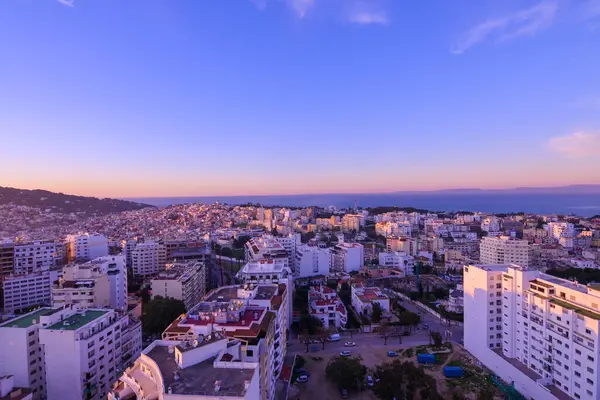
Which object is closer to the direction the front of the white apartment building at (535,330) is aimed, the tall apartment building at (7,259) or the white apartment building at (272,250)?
the tall apartment building

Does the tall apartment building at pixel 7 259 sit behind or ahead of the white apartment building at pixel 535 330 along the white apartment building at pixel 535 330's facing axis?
ahead

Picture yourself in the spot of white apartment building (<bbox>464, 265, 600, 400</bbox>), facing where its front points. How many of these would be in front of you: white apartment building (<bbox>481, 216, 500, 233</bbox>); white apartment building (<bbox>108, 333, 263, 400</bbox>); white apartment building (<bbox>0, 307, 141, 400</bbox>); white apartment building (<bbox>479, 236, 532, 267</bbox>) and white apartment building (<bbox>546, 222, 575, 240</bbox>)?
2

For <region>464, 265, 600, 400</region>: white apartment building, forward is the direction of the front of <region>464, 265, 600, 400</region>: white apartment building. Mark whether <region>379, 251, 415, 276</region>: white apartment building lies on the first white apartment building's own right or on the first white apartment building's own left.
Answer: on the first white apartment building's own right

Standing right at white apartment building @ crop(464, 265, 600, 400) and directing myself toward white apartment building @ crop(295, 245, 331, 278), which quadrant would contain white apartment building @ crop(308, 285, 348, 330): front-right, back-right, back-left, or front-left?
front-left

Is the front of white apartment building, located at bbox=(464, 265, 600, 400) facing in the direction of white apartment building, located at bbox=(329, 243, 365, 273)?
no

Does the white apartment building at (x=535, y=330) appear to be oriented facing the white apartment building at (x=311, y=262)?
no

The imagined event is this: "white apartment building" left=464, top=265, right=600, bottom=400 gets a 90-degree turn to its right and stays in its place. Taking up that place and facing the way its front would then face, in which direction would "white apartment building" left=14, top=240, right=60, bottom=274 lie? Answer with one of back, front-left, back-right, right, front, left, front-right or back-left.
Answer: front-left

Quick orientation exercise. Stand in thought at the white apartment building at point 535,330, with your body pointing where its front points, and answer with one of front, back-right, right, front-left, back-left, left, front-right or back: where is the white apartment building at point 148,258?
front-right

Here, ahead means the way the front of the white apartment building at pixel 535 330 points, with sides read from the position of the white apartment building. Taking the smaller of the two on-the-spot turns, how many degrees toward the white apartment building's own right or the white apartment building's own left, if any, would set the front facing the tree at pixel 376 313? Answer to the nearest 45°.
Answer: approximately 90° to the white apartment building's own right

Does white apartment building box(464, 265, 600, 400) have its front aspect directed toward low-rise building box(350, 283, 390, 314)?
no

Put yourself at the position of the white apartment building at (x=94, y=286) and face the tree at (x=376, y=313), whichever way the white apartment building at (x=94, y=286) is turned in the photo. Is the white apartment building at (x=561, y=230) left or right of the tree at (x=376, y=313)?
left

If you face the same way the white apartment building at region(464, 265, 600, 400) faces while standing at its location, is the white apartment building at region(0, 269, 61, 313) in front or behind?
in front

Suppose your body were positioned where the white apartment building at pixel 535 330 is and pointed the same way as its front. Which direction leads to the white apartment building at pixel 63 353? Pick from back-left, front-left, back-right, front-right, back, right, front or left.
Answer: front

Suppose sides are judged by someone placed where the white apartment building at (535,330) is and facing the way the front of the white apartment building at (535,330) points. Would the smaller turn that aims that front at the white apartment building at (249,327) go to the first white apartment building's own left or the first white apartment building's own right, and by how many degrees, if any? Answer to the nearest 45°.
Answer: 0° — it already faces it

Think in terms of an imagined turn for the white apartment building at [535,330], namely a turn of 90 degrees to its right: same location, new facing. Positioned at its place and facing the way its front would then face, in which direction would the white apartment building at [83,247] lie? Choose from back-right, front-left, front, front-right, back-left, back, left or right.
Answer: front-left

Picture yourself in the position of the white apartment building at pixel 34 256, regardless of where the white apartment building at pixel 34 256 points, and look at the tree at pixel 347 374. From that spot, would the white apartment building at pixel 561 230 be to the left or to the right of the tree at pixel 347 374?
left

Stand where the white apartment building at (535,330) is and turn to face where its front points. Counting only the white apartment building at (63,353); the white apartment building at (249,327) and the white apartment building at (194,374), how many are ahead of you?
3

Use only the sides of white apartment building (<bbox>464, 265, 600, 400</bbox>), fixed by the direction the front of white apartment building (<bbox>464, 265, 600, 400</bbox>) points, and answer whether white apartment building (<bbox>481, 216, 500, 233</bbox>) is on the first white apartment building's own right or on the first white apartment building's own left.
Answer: on the first white apartment building's own right

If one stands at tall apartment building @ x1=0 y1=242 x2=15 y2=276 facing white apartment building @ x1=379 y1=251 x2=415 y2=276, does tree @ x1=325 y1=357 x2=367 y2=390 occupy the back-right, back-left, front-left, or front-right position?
front-right

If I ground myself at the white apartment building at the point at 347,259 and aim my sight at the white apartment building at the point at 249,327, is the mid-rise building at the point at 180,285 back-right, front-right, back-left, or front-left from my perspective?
front-right

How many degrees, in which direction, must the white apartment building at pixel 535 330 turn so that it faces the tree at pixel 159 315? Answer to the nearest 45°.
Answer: approximately 45° to its right

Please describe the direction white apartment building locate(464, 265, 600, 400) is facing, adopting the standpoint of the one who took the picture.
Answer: facing the viewer and to the left of the viewer
